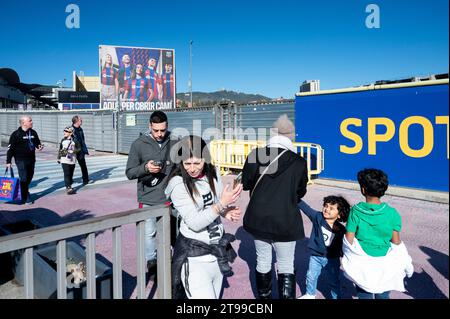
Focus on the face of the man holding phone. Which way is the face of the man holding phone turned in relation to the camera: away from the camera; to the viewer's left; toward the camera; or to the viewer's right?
toward the camera

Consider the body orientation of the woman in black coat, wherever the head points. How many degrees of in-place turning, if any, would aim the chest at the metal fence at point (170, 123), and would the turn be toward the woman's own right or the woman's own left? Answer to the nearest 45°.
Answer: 0° — they already face it

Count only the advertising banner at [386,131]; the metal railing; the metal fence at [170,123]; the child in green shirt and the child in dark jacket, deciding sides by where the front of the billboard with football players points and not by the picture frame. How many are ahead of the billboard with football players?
5

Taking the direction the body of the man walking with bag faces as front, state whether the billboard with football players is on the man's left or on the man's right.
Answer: on the man's left

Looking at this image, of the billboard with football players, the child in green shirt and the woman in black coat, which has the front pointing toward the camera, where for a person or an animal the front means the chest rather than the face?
the billboard with football players

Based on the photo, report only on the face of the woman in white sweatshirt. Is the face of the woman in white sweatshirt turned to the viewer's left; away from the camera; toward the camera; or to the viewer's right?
toward the camera

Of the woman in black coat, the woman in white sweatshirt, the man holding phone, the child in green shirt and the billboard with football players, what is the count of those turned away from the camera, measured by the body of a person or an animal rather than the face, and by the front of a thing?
2

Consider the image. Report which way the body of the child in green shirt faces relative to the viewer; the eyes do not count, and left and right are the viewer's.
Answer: facing away from the viewer

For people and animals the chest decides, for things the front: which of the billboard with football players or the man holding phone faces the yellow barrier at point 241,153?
the billboard with football players

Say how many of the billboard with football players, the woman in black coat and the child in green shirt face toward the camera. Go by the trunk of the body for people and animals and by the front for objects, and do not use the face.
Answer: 1

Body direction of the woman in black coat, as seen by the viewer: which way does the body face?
away from the camera

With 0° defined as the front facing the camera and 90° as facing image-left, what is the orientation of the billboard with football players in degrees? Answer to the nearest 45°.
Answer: approximately 0°

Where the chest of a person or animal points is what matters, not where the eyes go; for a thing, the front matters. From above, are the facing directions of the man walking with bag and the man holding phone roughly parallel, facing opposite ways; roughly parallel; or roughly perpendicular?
roughly parallel

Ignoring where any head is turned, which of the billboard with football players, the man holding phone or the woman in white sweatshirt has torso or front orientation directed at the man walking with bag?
the billboard with football players

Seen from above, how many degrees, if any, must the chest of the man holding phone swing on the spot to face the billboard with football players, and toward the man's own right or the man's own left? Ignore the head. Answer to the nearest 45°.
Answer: approximately 135° to the man's own left
